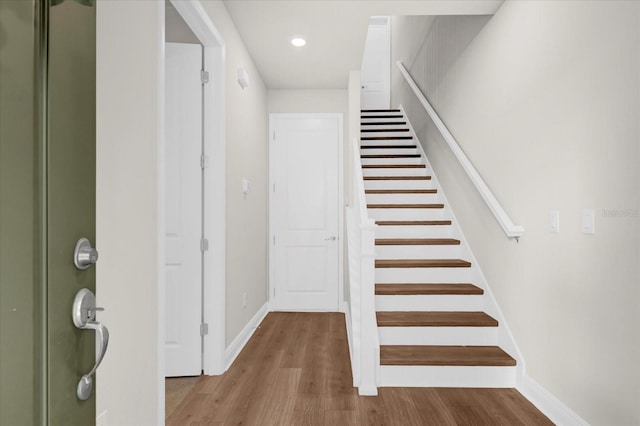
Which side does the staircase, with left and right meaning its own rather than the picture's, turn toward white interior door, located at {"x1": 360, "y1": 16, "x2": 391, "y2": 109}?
back

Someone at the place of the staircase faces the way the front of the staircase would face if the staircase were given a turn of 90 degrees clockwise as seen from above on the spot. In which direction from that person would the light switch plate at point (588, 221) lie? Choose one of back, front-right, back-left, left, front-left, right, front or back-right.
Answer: back-left

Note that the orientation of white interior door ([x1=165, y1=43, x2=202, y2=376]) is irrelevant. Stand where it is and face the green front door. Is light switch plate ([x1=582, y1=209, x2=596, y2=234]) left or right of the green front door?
left

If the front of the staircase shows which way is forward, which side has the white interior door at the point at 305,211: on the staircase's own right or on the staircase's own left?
on the staircase's own right

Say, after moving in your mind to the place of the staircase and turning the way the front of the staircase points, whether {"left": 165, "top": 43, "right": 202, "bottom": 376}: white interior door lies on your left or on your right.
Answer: on your right

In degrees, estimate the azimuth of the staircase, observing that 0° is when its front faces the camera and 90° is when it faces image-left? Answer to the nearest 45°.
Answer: approximately 0°

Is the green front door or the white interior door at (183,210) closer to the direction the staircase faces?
the green front door

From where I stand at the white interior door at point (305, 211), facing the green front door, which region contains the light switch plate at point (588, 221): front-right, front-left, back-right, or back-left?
front-left

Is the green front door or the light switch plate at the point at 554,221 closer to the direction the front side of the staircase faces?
the green front door

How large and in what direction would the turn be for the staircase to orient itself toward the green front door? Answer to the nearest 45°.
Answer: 0° — it already faces it

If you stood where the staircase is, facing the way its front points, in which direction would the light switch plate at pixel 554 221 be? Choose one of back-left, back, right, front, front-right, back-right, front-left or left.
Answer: front-left

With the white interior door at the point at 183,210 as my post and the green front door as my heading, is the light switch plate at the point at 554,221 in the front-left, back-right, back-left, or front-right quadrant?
front-left
